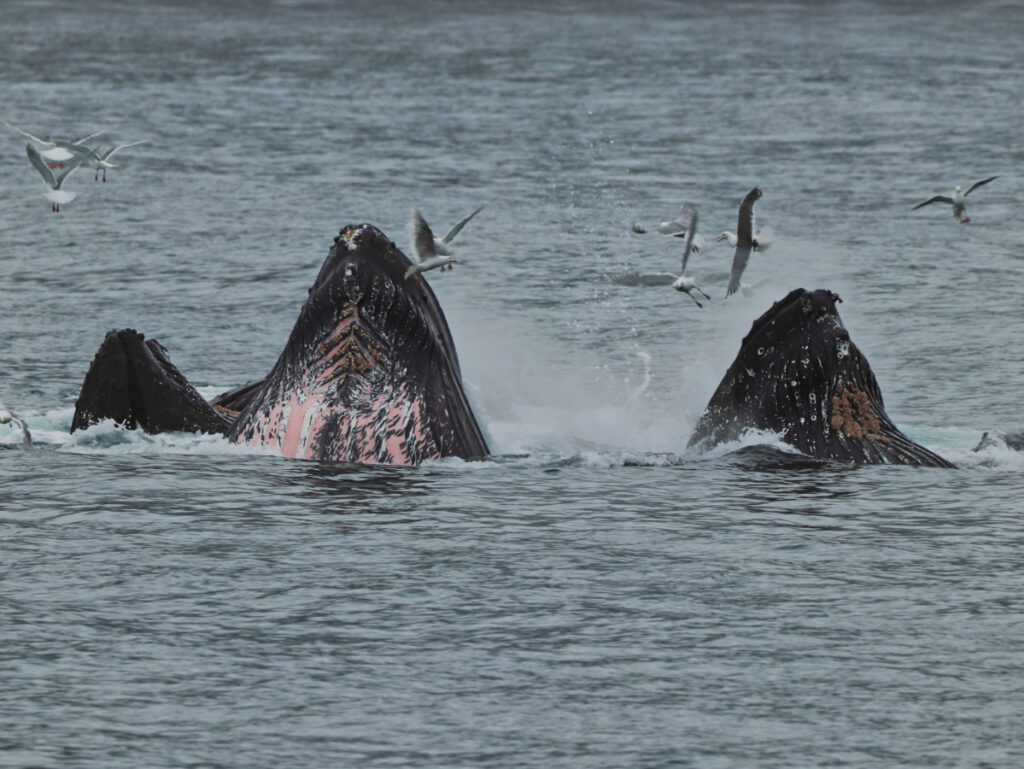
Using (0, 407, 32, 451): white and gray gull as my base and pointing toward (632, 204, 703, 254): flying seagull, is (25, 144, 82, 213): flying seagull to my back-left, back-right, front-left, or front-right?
front-left

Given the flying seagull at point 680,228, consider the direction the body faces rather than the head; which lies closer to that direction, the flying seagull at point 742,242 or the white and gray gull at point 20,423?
the white and gray gull

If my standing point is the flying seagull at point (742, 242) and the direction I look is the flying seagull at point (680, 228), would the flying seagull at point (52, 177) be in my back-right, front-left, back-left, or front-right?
front-left

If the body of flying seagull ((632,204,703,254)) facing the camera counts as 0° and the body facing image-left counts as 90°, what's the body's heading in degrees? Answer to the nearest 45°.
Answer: approximately 90°

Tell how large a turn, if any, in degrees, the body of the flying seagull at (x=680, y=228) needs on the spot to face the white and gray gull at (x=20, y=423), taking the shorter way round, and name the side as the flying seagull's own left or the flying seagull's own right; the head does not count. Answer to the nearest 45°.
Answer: approximately 45° to the flying seagull's own left

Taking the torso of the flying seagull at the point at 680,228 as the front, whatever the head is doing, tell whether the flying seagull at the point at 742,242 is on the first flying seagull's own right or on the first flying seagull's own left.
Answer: on the first flying seagull's own left

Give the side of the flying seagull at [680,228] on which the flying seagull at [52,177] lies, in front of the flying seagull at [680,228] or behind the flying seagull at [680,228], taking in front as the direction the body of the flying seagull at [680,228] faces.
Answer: in front

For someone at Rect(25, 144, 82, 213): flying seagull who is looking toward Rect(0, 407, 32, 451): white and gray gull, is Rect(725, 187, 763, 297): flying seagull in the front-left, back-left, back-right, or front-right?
front-left
